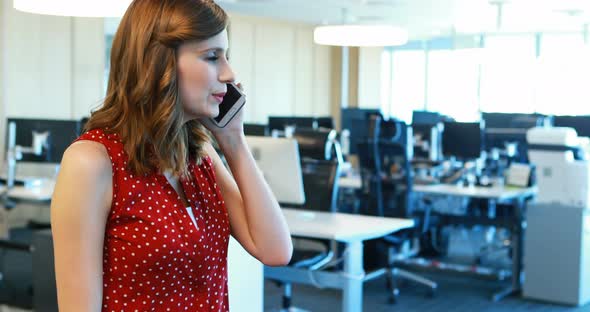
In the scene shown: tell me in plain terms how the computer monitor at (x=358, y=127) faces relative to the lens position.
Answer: facing the viewer

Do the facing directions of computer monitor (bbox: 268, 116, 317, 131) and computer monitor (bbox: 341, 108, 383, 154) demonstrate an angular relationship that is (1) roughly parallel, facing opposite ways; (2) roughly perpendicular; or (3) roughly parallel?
roughly parallel

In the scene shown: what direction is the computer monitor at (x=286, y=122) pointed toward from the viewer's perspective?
toward the camera

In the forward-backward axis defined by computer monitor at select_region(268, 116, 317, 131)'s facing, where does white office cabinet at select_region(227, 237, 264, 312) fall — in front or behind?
in front

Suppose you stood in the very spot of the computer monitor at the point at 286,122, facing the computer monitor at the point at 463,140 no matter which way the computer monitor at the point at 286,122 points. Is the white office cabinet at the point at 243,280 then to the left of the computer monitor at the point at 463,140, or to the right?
right

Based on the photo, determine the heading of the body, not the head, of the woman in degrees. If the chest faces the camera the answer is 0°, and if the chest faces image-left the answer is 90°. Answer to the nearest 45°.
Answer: approximately 315°
